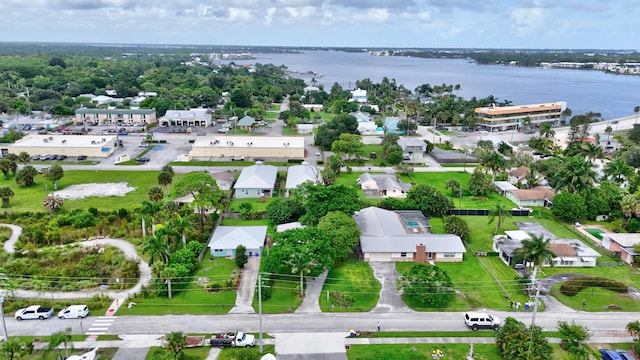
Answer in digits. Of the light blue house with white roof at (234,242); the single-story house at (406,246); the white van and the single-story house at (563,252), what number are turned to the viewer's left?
1

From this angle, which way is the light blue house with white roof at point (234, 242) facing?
toward the camera

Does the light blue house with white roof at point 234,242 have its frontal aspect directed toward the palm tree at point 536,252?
no

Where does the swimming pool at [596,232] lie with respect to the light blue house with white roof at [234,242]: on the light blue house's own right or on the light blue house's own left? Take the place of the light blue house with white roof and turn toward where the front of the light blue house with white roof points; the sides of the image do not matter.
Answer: on the light blue house's own left

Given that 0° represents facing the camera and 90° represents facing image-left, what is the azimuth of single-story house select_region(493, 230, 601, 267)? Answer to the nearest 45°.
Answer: approximately 0°

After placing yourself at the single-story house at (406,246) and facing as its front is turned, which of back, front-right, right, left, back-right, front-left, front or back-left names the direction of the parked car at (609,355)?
front-left

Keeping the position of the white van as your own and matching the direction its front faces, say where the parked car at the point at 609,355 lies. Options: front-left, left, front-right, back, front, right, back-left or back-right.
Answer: back-left

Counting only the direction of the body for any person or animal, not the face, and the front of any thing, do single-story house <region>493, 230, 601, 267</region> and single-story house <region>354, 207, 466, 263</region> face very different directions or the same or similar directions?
same or similar directions

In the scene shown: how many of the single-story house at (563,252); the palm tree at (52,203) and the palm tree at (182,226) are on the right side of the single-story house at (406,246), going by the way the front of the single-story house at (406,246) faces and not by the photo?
2

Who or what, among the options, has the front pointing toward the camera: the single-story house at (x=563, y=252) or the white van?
the single-story house

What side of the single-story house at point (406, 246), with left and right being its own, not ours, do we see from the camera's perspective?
front

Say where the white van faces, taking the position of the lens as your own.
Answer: facing to the left of the viewer

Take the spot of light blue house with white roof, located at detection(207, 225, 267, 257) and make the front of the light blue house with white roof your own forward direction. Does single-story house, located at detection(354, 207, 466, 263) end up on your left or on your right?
on your left

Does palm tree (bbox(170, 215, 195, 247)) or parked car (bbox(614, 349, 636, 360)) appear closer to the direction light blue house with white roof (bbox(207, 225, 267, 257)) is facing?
the parked car

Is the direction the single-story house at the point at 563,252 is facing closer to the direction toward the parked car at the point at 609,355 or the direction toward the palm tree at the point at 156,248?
the parked car
